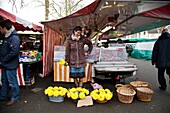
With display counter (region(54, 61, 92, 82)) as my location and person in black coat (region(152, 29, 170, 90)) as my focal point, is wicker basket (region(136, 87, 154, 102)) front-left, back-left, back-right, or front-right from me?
front-right

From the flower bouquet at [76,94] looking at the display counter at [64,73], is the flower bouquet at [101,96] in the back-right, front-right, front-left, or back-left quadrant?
back-right

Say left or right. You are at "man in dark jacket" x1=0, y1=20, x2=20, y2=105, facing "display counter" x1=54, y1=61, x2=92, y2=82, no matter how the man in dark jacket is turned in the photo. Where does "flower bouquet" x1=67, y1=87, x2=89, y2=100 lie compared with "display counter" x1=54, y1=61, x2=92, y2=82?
right

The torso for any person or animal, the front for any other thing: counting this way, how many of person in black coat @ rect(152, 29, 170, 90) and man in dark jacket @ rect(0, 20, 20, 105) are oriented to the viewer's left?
1

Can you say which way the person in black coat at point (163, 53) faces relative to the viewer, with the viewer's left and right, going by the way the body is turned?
facing away from the viewer
